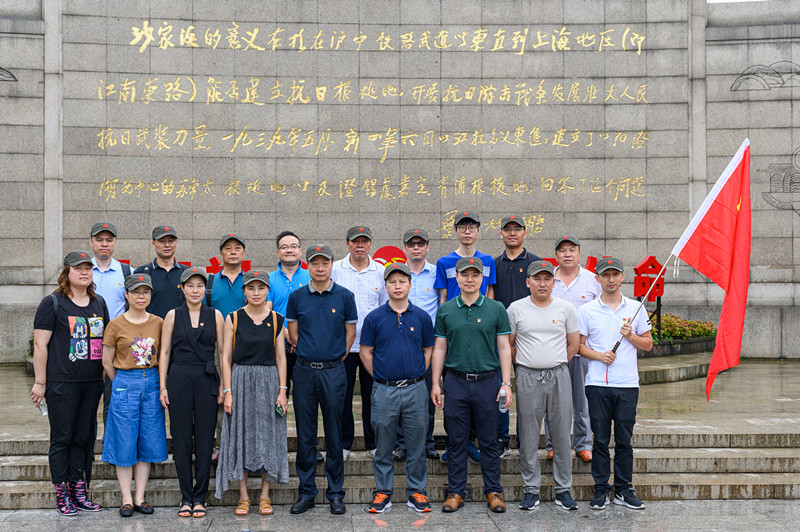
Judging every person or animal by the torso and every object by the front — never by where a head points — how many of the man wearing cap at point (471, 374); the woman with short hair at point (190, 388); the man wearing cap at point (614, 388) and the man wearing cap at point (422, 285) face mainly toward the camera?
4

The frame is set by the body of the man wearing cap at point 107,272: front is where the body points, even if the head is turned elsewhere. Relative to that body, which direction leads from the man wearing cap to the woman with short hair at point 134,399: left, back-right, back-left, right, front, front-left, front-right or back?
front

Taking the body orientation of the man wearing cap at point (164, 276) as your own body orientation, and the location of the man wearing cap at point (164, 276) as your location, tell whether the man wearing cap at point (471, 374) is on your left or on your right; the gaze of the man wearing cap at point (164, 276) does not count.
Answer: on your left

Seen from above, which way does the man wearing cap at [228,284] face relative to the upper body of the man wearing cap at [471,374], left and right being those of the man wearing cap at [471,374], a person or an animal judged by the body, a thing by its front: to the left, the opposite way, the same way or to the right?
the same way

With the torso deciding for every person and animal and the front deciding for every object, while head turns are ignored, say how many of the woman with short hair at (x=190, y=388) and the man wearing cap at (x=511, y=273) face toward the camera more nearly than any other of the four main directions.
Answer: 2

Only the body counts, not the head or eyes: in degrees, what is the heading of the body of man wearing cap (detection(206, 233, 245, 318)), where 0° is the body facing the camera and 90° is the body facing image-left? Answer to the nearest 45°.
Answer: approximately 0°

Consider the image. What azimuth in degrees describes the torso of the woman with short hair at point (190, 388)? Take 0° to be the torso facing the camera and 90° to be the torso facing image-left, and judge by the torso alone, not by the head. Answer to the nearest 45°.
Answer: approximately 0°

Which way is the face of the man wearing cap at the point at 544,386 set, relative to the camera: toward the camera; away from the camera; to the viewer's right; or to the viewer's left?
toward the camera

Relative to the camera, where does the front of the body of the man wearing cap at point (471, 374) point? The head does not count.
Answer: toward the camera

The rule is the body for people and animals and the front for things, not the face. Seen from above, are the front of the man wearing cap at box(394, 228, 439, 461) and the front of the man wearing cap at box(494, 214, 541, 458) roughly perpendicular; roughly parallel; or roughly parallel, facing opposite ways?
roughly parallel

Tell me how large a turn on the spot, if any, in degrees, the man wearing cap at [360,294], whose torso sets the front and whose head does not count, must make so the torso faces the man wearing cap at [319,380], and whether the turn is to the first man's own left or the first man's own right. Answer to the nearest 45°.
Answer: approximately 45° to the first man's own right

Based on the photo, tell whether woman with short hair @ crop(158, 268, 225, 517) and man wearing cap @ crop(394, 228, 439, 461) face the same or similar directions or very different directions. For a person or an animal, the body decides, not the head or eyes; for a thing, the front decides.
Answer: same or similar directions

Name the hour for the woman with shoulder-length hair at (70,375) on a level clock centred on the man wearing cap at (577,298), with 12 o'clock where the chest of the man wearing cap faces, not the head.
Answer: The woman with shoulder-length hair is roughly at 2 o'clock from the man wearing cap.

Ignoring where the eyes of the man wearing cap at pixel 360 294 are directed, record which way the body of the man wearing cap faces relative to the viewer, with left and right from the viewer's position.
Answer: facing the viewer

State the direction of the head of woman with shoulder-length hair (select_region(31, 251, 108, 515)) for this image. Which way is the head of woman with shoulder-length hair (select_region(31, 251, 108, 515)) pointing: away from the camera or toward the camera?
toward the camera

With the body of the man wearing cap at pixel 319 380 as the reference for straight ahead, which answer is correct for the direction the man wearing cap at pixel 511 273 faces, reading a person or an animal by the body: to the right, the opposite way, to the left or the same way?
the same way

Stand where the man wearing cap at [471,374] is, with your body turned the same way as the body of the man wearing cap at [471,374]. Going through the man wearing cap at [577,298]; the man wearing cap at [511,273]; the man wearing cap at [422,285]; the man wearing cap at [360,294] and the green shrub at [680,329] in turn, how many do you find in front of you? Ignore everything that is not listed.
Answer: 0

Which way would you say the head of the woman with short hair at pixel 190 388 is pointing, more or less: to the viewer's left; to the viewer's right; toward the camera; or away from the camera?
toward the camera

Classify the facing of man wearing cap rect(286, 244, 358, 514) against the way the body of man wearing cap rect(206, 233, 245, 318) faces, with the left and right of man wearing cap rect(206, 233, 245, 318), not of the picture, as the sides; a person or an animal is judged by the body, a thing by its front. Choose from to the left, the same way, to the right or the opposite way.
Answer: the same way

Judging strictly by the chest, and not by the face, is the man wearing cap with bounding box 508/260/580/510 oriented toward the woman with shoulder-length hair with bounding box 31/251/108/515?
no

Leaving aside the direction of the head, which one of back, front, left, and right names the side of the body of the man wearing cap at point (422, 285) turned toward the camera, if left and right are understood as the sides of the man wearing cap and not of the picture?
front
